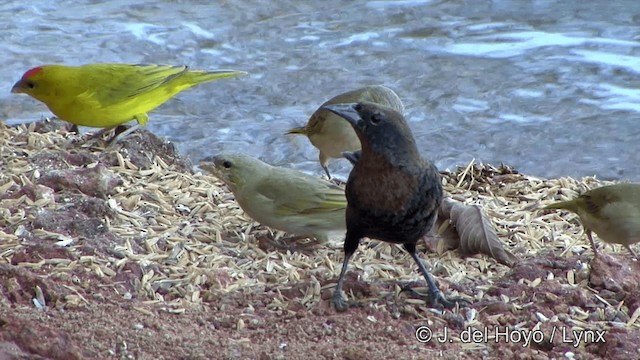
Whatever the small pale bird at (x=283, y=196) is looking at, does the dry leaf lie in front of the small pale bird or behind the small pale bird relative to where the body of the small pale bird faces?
behind

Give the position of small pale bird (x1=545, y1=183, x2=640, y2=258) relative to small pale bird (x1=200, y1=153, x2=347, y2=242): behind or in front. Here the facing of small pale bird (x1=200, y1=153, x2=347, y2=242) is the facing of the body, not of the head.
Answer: behind

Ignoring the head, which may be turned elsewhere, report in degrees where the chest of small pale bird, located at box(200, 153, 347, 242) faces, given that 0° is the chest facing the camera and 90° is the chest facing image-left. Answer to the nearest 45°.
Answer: approximately 90°

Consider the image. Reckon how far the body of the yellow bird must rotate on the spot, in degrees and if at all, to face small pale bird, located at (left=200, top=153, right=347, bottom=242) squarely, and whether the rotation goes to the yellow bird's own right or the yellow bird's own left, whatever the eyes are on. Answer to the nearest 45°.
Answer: approximately 135° to the yellow bird's own left

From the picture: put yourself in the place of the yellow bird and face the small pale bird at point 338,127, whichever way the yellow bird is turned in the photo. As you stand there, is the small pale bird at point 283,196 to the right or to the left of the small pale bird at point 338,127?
right

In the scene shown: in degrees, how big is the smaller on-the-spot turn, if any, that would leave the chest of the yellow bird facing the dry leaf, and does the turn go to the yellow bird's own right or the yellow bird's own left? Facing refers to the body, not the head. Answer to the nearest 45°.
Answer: approximately 135° to the yellow bird's own left

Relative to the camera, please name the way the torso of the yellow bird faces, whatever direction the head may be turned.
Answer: to the viewer's left
